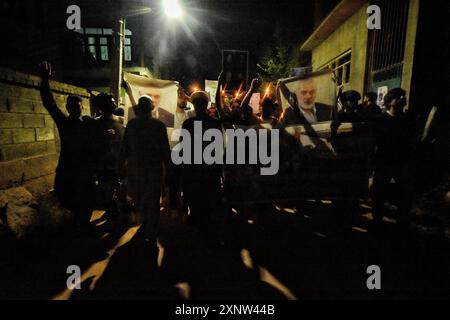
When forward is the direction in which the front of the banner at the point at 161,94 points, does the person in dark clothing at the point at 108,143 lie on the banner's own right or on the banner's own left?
on the banner's own right

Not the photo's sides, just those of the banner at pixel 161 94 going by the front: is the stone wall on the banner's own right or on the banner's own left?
on the banner's own right

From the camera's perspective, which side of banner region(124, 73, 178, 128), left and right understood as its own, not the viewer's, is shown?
front

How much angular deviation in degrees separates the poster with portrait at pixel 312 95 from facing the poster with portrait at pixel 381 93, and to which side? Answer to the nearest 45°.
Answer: approximately 135° to its left

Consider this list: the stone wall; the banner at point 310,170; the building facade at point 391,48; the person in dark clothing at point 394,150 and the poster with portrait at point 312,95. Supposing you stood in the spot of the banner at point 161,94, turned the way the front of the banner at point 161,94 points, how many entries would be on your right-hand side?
1

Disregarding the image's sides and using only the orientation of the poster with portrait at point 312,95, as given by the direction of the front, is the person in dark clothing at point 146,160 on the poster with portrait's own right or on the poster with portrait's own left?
on the poster with portrait's own right

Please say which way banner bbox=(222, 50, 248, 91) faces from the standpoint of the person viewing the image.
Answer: facing the viewer

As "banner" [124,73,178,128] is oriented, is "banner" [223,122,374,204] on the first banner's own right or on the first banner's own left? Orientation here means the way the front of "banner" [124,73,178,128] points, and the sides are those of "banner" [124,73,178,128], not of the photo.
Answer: on the first banner's own left

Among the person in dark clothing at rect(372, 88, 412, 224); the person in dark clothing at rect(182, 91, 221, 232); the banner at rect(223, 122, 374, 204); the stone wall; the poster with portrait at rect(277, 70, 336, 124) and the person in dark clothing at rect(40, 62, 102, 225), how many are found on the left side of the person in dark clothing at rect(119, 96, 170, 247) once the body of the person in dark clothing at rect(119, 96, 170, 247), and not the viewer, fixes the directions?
4

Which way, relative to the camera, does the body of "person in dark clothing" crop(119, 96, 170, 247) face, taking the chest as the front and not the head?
toward the camera

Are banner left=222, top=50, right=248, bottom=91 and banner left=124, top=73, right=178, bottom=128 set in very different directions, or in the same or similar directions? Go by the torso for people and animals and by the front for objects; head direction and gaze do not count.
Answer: same or similar directions

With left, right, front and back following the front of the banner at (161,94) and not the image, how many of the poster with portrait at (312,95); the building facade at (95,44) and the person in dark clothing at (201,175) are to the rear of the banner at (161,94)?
1

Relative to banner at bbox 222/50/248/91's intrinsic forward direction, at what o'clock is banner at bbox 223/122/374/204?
banner at bbox 223/122/374/204 is roughly at 12 o'clock from banner at bbox 222/50/248/91.

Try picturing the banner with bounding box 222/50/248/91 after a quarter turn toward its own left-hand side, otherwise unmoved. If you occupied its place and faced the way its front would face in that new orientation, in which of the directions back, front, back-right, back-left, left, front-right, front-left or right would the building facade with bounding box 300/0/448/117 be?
front-right
